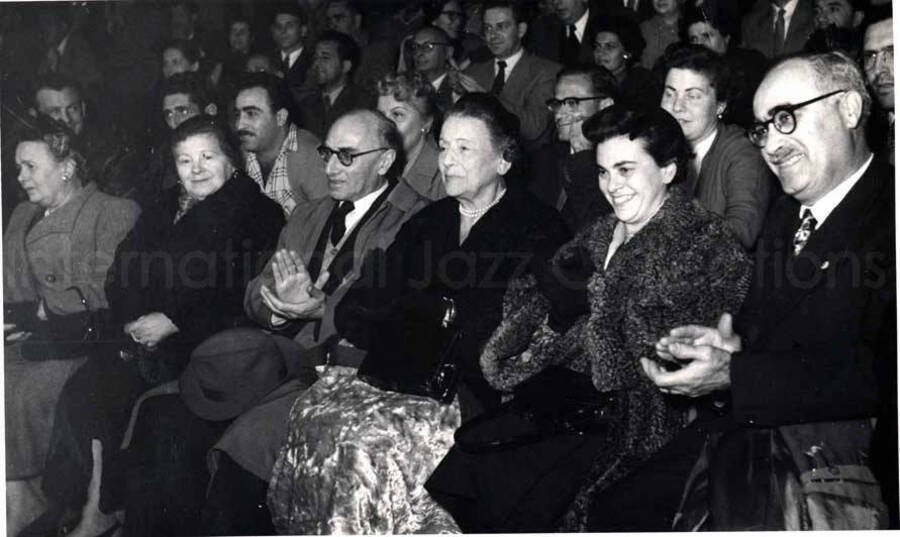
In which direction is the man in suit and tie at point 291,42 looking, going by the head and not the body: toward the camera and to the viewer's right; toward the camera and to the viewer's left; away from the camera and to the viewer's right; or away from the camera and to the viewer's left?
toward the camera and to the viewer's left

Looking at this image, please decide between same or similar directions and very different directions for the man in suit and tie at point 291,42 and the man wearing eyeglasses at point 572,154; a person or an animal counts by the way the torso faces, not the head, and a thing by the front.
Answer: same or similar directions

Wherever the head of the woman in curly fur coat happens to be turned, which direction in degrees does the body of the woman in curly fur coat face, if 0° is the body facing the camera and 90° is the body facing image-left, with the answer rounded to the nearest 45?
approximately 45°

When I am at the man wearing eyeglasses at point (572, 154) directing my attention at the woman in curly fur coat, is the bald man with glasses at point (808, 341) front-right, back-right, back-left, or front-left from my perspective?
front-left

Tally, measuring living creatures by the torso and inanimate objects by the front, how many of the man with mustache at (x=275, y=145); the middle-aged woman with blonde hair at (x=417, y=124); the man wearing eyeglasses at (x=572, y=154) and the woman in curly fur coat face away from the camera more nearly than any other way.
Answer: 0

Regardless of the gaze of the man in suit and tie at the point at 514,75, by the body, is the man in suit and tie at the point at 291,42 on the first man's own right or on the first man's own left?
on the first man's own right

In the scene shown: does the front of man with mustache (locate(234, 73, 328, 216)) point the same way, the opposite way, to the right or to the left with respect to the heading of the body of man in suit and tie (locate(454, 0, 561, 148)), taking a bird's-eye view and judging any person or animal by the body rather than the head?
the same way

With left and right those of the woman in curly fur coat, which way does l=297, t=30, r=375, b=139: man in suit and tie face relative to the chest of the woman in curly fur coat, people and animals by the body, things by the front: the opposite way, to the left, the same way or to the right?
the same way

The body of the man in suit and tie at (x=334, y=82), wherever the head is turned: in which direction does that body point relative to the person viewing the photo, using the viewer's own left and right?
facing the viewer and to the left of the viewer
